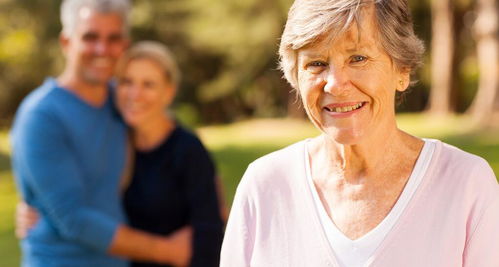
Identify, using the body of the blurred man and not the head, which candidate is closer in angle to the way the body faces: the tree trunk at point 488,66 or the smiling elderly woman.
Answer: the smiling elderly woman

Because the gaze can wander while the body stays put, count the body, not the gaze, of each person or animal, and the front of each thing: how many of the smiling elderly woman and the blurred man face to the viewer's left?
0

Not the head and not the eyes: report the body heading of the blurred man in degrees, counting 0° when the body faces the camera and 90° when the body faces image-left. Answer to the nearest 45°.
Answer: approximately 315°

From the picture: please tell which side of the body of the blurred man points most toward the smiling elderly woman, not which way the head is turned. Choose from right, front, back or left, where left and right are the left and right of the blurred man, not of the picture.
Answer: front

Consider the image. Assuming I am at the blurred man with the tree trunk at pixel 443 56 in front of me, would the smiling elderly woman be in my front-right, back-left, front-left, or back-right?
back-right

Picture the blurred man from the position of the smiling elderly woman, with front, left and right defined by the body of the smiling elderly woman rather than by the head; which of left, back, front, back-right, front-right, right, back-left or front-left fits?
back-right

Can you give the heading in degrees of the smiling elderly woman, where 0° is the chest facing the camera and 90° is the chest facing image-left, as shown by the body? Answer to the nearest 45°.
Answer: approximately 0°

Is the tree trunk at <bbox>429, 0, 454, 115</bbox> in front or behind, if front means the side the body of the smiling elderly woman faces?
behind

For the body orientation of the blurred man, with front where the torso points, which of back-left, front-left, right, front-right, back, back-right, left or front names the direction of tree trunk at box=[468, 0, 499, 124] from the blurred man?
left
